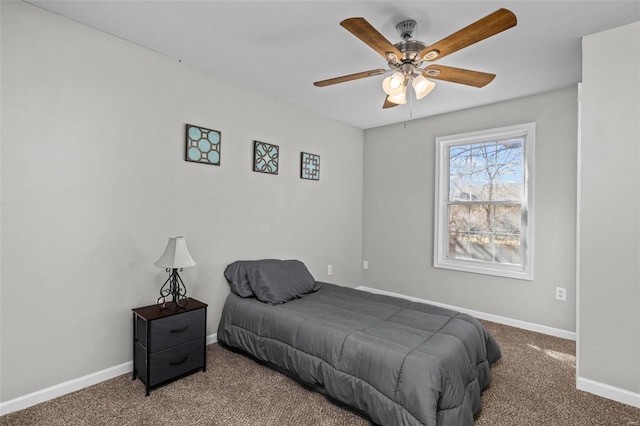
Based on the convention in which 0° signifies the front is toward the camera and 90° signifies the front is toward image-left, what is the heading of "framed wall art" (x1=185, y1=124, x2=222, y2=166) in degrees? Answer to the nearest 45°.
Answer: approximately 315°

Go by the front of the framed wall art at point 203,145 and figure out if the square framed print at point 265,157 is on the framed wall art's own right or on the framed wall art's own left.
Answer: on the framed wall art's own left

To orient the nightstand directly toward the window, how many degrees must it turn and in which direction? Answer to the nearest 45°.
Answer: approximately 45° to its left

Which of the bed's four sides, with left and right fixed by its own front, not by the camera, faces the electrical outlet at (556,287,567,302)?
left

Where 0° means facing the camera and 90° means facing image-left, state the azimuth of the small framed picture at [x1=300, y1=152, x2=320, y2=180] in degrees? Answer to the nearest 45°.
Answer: approximately 315°

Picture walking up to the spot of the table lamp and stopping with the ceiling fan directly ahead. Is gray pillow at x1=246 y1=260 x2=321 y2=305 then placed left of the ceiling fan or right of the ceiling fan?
left

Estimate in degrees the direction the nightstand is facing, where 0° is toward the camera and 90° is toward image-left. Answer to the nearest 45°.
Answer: approximately 315°

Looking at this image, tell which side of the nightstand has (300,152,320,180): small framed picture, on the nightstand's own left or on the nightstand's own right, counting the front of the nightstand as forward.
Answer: on the nightstand's own left

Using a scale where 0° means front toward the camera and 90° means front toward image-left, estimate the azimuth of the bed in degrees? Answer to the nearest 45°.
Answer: approximately 315°

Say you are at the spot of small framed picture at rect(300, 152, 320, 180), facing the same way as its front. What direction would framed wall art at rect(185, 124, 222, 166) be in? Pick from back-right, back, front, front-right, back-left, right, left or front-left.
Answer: right
